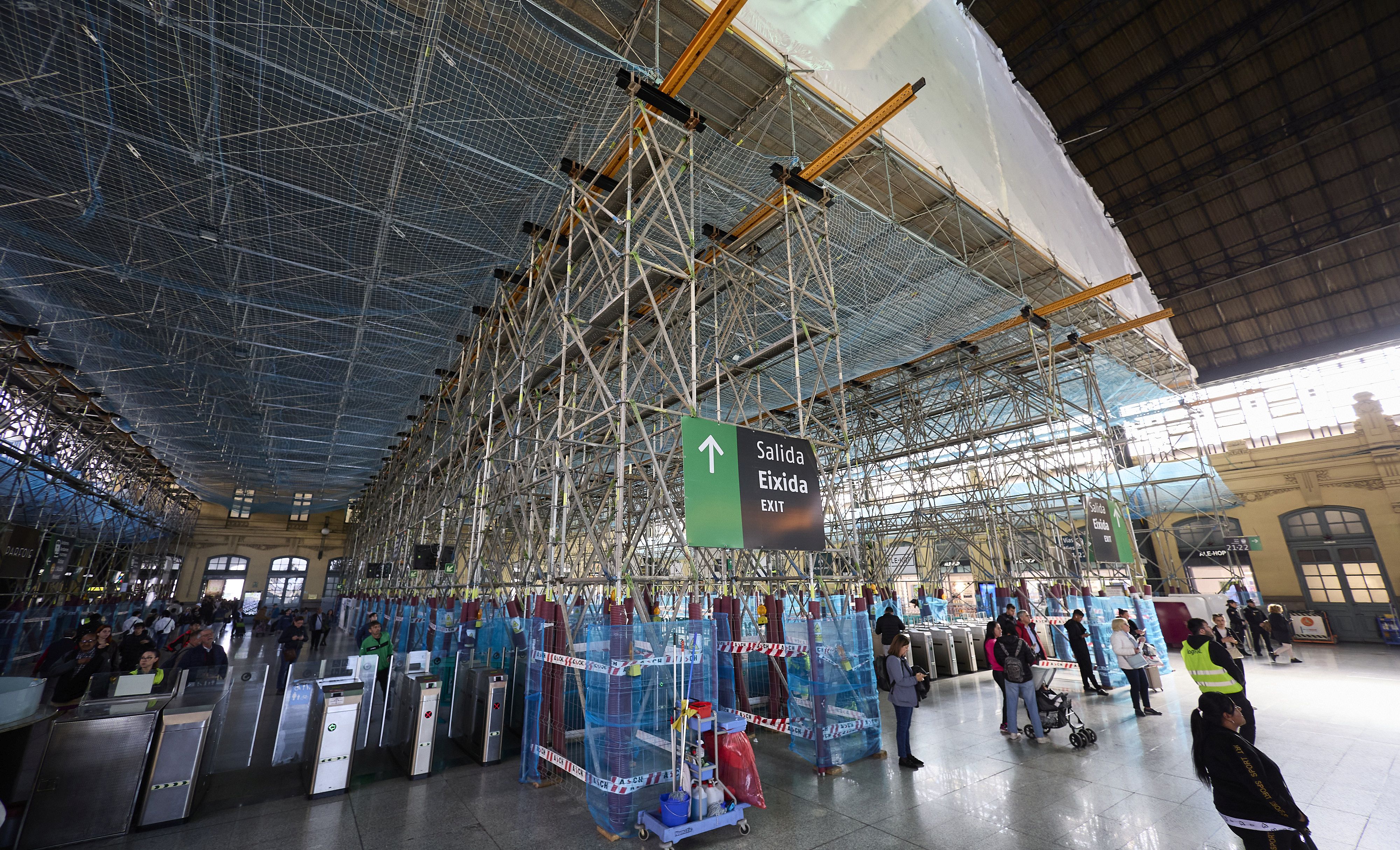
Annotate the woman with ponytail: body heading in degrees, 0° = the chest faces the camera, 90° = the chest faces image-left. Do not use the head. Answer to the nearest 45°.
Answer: approximately 270°

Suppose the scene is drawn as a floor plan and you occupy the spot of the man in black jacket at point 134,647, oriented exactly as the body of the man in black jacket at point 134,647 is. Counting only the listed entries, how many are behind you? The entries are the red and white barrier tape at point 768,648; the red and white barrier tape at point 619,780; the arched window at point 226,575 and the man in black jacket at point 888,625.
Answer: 1

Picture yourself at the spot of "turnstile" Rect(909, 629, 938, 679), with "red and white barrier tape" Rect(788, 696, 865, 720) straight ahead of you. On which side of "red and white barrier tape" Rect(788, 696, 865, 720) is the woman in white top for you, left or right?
left

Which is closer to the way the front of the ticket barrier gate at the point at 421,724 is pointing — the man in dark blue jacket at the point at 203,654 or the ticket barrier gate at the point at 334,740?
the ticket barrier gate

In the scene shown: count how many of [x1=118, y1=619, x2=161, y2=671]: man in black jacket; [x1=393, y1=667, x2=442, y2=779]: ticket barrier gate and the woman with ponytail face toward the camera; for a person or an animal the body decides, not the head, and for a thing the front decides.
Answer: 2

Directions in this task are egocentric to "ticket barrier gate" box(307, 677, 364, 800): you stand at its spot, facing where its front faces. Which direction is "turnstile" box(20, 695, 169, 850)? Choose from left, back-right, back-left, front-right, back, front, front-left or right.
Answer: right

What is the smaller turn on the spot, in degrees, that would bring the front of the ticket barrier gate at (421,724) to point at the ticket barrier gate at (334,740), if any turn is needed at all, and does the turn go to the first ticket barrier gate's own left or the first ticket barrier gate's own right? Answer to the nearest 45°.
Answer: approximately 90° to the first ticket barrier gate's own right

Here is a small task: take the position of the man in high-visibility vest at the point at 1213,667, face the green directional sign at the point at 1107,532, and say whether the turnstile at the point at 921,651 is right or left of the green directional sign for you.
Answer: left

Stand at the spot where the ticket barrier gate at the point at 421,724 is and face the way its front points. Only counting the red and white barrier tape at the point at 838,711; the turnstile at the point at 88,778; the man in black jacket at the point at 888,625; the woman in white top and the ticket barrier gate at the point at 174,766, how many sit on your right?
2

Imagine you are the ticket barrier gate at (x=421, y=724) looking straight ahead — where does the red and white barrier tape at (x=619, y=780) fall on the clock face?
The red and white barrier tape is roughly at 11 o'clock from the ticket barrier gate.

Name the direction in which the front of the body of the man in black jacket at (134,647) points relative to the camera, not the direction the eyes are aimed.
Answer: toward the camera

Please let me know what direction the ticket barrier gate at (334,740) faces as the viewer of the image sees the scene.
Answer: facing the viewer
